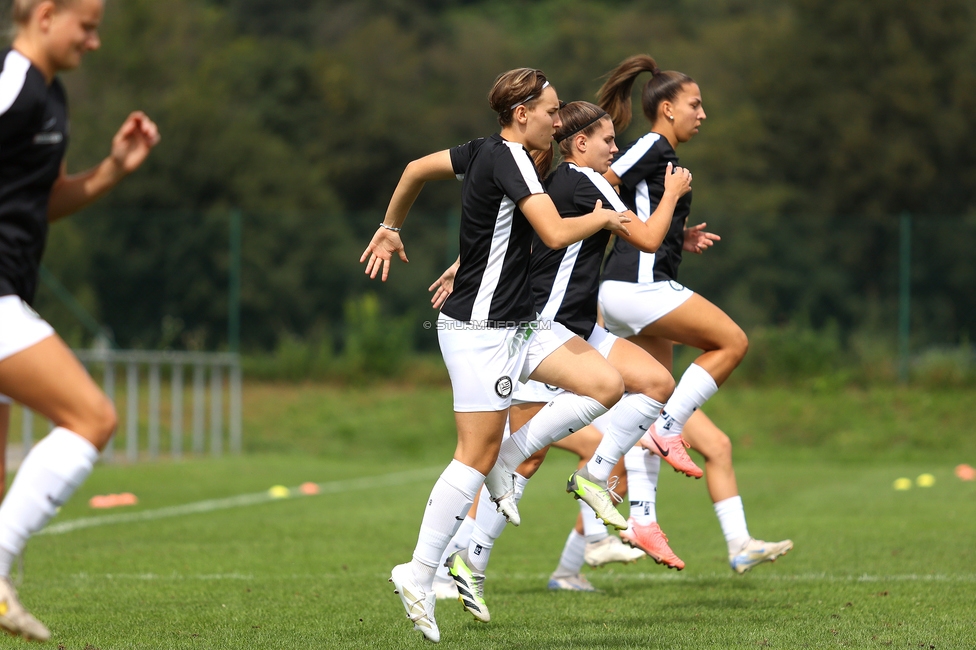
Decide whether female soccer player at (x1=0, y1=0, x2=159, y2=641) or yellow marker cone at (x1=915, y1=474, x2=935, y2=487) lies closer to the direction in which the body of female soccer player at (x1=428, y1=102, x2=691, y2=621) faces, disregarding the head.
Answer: the yellow marker cone

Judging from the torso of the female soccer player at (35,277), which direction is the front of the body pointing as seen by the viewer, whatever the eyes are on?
to the viewer's right

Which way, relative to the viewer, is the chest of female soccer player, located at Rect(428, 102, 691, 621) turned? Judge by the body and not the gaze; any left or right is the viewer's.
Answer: facing to the right of the viewer

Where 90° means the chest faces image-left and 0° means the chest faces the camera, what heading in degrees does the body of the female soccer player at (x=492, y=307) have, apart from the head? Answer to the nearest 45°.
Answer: approximately 270°

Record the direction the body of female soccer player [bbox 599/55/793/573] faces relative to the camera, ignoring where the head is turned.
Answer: to the viewer's right

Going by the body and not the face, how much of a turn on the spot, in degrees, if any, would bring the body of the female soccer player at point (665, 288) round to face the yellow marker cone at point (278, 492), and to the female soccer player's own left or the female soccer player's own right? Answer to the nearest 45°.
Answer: approximately 135° to the female soccer player's own left

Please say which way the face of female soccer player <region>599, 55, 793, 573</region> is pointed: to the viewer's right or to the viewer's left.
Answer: to the viewer's right

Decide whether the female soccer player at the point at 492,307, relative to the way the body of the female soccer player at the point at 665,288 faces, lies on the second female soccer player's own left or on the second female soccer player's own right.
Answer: on the second female soccer player's own right
